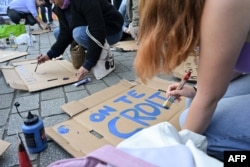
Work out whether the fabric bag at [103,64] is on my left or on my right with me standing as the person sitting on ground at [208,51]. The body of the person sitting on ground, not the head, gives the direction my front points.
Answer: on my right

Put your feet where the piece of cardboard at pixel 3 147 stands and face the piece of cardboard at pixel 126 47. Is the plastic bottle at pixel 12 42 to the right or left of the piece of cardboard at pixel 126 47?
left

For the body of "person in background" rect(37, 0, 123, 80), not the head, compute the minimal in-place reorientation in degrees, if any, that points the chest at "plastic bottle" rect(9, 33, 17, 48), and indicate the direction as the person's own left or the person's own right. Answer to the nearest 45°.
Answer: approximately 90° to the person's own right

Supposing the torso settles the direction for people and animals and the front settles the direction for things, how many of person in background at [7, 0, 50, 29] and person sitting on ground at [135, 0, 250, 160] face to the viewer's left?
1

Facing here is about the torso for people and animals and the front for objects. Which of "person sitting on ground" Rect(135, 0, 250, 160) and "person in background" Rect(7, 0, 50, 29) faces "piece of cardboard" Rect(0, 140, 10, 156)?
the person sitting on ground

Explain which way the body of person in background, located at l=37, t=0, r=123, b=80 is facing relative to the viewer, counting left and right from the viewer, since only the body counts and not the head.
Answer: facing the viewer and to the left of the viewer

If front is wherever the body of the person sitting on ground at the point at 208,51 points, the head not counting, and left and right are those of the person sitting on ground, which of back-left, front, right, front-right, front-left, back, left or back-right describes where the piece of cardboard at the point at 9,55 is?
front-right

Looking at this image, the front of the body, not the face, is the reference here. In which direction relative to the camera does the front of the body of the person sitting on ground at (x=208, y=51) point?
to the viewer's left
